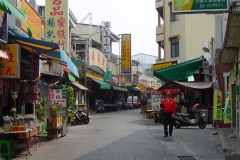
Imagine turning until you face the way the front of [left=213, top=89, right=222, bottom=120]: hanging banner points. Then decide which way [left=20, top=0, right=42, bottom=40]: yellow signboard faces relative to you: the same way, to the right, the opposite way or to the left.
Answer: to the left

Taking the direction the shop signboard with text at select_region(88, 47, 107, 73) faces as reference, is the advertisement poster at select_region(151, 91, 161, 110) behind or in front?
in front

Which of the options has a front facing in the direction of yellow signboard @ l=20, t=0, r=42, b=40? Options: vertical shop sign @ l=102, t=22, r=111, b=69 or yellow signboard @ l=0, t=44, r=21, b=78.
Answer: the vertical shop sign

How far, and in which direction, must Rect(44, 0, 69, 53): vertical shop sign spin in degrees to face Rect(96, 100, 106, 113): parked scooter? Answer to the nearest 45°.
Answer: approximately 180°

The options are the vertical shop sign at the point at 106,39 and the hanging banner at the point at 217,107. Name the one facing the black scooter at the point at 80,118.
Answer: the vertical shop sign

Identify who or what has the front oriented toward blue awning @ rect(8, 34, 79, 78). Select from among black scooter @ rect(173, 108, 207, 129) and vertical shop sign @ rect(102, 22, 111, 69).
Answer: the vertical shop sign
